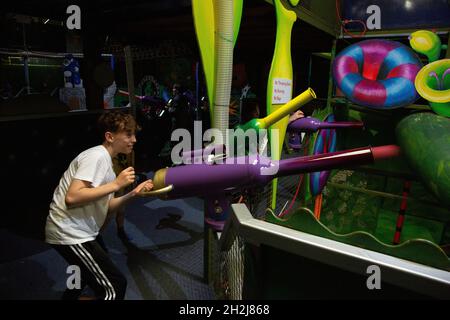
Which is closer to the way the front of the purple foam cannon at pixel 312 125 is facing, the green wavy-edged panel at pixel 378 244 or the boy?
the green wavy-edged panel

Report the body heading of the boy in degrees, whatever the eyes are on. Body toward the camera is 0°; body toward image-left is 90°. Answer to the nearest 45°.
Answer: approximately 270°

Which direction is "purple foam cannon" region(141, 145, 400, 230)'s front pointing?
to the viewer's right

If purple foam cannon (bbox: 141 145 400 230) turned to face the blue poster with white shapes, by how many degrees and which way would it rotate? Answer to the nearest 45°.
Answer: approximately 135° to its left

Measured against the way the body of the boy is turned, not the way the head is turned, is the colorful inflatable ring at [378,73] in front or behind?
in front

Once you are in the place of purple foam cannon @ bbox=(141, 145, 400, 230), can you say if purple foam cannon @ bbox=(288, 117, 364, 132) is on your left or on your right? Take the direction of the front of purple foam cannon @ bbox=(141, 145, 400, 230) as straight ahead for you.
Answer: on your left

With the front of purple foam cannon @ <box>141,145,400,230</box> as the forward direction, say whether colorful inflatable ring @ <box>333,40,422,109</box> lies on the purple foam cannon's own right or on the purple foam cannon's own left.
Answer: on the purple foam cannon's own left

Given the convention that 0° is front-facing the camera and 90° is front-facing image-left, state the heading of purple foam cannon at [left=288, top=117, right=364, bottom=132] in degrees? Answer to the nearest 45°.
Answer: approximately 270°

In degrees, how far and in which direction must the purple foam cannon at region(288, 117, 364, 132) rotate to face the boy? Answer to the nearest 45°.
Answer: approximately 135° to its right
